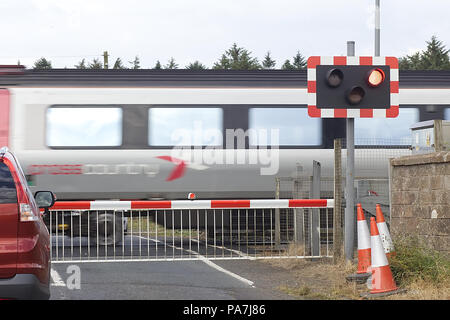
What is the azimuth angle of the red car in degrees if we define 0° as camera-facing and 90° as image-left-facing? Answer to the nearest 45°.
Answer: approximately 180°

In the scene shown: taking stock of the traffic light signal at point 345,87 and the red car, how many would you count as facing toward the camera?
1

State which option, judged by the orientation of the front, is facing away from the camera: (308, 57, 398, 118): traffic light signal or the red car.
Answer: the red car

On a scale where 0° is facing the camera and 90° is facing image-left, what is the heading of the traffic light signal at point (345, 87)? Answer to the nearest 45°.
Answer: approximately 0°

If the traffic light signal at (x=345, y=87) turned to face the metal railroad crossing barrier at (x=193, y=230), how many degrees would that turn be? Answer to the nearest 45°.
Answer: approximately 135° to its right

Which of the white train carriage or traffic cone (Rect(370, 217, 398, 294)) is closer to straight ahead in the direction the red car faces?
the white train carriage
